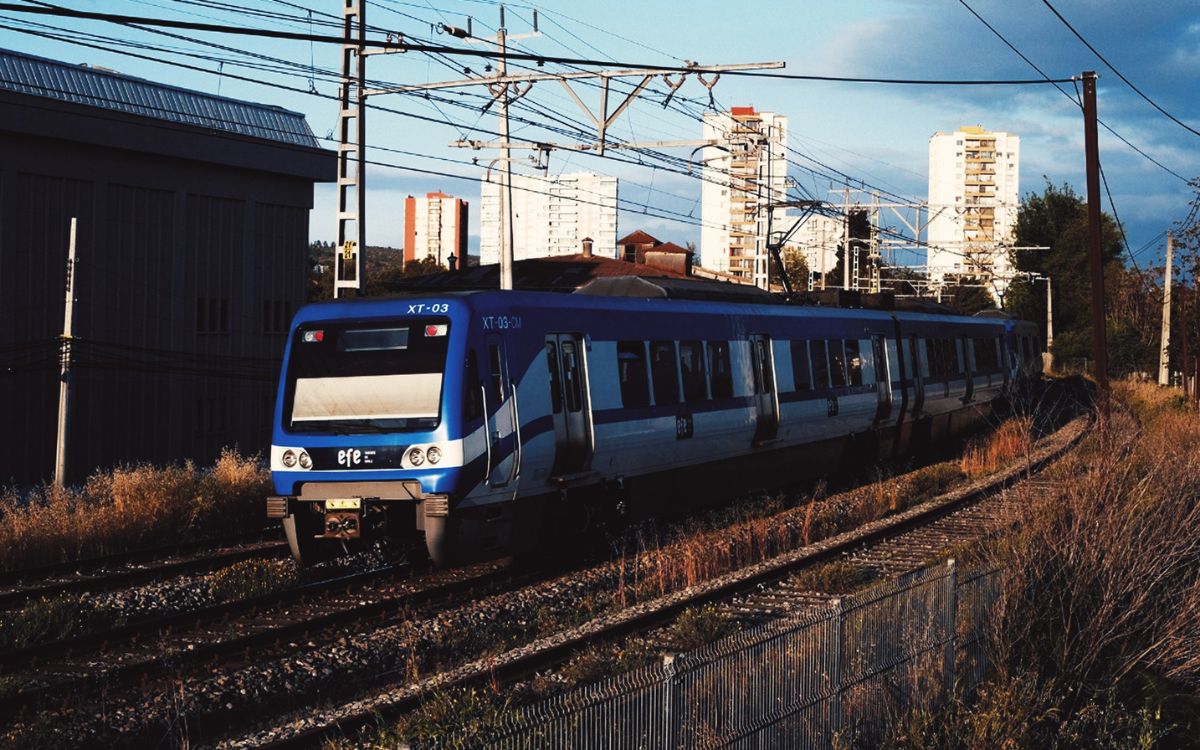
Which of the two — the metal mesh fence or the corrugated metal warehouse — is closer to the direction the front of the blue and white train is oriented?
the metal mesh fence

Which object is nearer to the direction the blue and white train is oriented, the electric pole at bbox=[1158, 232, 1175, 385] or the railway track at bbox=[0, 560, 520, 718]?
the railway track

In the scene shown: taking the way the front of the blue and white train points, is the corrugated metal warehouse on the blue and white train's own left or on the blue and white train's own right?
on the blue and white train's own right

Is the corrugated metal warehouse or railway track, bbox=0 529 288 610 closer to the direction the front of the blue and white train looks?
the railway track

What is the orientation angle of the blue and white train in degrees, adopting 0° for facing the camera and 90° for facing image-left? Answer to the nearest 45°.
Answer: approximately 45°

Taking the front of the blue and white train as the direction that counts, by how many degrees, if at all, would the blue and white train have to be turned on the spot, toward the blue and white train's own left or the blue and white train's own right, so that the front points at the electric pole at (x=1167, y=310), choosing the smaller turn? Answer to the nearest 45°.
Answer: approximately 180°

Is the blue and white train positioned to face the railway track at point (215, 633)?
yes

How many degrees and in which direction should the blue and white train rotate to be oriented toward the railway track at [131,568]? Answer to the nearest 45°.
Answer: approximately 45° to its right

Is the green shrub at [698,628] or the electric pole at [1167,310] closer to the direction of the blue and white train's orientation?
the green shrub

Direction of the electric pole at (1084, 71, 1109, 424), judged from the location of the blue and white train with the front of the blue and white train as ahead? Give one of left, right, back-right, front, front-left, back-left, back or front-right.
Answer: back
